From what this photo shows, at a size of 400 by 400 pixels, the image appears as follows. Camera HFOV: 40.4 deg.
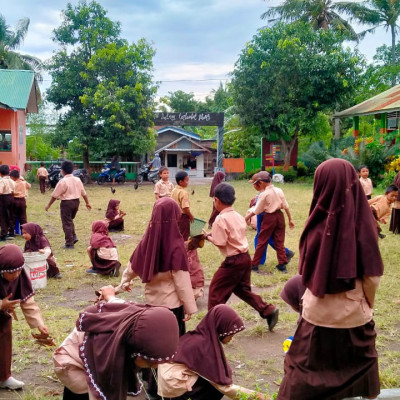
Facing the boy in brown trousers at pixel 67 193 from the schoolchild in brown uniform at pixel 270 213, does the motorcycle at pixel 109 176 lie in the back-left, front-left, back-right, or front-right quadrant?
front-right

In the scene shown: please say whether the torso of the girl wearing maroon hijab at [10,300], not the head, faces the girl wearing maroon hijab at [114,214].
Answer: no

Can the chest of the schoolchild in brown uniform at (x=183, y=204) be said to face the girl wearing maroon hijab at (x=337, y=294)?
no

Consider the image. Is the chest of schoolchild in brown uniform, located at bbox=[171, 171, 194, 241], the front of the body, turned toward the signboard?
no
